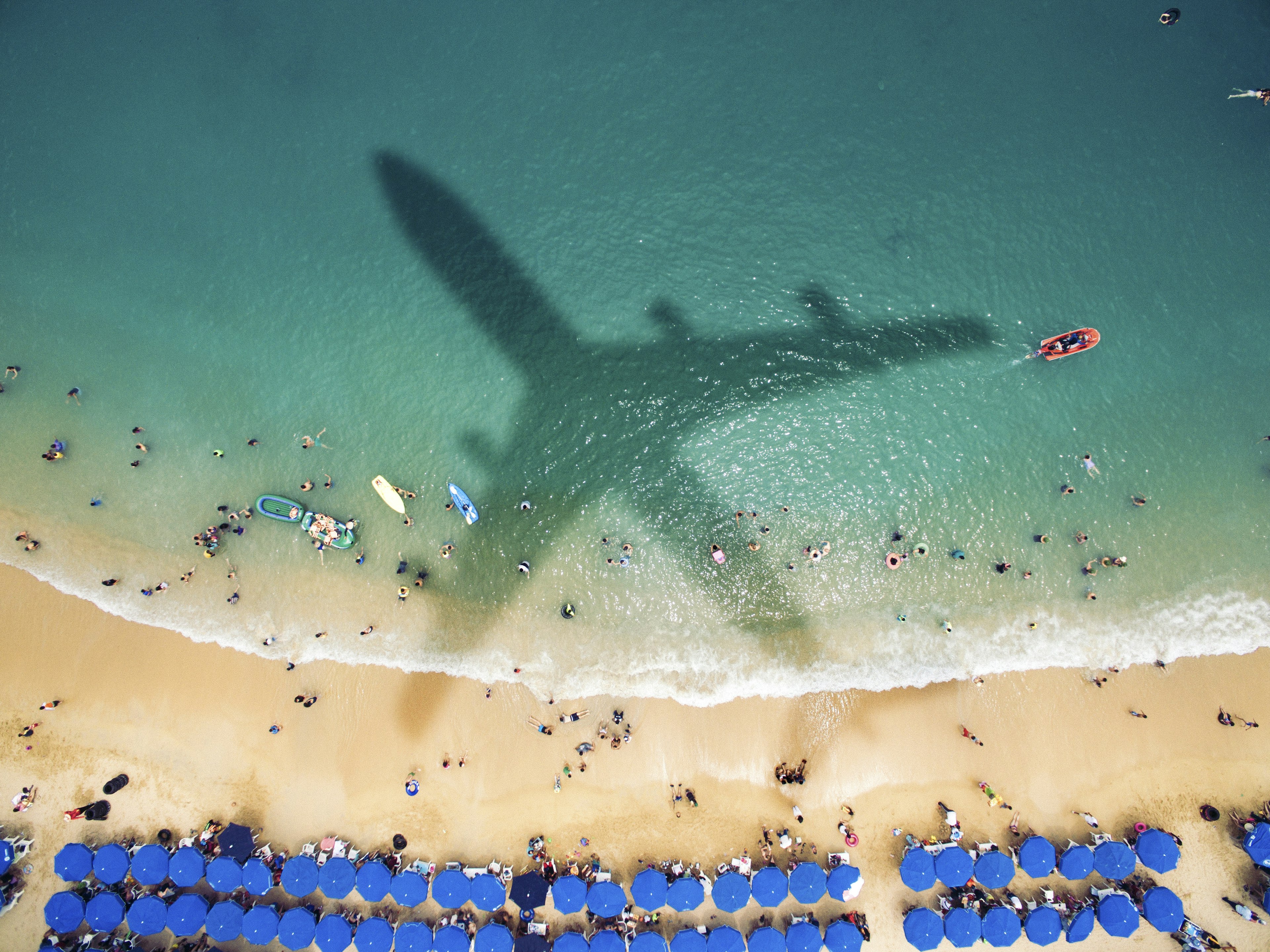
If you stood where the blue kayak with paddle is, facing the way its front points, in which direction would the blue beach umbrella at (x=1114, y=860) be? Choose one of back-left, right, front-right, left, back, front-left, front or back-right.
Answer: back

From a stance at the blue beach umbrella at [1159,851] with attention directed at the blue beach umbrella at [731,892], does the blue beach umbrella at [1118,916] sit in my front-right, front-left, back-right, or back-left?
front-left

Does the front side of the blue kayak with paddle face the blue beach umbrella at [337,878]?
no

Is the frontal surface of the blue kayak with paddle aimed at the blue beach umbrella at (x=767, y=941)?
no

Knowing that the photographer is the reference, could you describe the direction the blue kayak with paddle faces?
facing away from the viewer and to the left of the viewer

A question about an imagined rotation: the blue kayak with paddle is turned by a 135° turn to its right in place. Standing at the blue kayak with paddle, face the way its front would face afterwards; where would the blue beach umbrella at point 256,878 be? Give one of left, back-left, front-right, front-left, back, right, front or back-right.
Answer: back-right

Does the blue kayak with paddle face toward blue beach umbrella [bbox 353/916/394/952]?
no

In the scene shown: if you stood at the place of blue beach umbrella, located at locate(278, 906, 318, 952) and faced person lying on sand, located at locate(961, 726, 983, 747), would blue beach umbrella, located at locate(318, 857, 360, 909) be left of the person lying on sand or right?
left

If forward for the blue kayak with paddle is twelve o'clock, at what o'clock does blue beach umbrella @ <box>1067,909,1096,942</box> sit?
The blue beach umbrella is roughly at 6 o'clock from the blue kayak with paddle.

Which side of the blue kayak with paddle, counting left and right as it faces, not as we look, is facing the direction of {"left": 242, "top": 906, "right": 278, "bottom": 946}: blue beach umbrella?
left

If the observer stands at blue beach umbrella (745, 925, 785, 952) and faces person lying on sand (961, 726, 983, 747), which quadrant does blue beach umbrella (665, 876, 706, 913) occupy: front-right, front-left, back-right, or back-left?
back-left

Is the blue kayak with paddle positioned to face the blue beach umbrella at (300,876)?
no
